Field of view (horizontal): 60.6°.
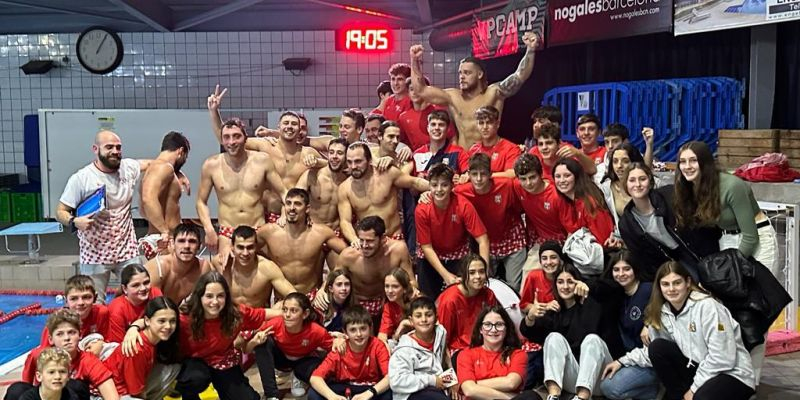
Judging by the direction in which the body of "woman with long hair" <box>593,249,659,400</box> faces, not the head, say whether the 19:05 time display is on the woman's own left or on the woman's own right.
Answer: on the woman's own right

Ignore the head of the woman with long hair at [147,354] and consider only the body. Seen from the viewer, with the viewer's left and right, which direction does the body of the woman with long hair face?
facing the viewer and to the right of the viewer

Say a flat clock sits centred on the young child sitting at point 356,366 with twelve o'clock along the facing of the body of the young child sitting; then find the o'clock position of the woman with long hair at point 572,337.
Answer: The woman with long hair is roughly at 9 o'clock from the young child sitting.

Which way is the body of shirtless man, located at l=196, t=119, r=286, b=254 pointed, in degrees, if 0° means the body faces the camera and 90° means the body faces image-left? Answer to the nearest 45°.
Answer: approximately 0°

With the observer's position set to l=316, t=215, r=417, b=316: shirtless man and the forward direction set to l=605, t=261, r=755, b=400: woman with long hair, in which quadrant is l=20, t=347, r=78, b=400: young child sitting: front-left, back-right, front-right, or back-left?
back-right

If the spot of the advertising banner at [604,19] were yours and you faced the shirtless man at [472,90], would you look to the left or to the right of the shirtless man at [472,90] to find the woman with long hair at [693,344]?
left

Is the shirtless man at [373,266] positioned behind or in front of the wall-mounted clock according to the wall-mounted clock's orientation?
in front

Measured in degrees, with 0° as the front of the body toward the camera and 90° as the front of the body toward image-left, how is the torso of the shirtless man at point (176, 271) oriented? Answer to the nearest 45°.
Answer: approximately 0°
